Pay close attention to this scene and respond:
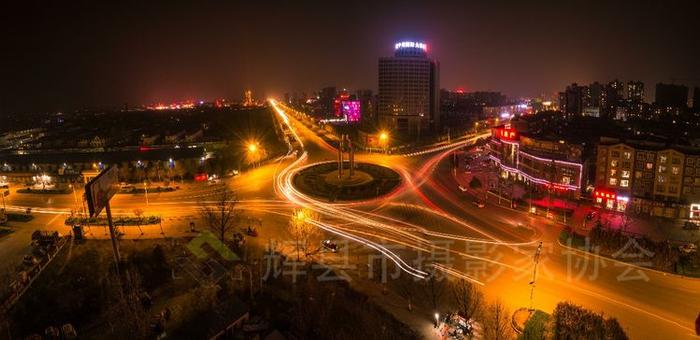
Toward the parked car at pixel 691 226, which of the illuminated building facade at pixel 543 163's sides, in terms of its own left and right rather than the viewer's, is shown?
left

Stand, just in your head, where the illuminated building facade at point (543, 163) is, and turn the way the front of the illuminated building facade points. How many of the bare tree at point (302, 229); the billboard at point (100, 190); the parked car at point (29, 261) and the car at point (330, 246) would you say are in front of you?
4

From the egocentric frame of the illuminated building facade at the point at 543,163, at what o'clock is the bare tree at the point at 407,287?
The bare tree is roughly at 11 o'clock from the illuminated building facade.

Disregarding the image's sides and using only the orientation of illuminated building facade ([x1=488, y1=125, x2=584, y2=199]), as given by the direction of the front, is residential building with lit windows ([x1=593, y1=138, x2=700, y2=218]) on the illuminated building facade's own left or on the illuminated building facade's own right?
on the illuminated building facade's own left

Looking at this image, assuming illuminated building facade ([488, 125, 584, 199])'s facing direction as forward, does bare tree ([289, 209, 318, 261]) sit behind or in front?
in front

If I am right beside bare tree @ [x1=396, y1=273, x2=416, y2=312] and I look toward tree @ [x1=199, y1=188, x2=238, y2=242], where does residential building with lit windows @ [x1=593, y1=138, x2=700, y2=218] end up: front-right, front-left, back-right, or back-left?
back-right

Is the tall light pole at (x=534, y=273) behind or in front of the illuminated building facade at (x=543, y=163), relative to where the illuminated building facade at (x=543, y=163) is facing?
in front

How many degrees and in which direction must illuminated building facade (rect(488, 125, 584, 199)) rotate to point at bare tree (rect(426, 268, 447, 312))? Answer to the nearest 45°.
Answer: approximately 45° to its left

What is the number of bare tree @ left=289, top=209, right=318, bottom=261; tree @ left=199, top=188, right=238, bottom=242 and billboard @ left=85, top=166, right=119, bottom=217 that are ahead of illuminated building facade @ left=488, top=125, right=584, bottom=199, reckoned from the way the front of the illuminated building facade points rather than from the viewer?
3

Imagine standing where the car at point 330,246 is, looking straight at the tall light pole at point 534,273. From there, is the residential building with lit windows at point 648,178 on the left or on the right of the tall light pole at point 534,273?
left

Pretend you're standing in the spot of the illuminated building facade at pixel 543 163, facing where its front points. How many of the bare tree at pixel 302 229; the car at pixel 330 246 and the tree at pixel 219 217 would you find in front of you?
3

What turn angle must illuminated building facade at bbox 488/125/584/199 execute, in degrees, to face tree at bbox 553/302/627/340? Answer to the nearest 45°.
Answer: approximately 45° to its left

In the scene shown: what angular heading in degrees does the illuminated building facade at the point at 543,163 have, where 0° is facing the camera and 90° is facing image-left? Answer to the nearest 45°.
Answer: approximately 45°

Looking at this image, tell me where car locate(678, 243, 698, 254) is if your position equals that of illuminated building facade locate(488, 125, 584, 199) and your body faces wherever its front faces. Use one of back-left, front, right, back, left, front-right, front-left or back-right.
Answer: left
